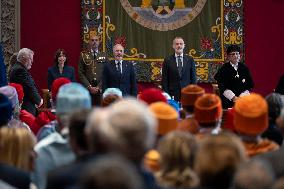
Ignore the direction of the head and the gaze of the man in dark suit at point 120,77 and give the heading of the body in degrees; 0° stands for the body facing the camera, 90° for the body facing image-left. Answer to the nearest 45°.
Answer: approximately 0°

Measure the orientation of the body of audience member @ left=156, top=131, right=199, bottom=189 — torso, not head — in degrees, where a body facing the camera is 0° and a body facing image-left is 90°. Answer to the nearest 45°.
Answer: approximately 180°

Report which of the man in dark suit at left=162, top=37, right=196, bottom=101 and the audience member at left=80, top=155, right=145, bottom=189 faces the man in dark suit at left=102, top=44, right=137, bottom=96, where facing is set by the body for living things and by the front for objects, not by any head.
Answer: the audience member

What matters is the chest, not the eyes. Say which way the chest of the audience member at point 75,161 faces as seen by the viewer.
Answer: away from the camera

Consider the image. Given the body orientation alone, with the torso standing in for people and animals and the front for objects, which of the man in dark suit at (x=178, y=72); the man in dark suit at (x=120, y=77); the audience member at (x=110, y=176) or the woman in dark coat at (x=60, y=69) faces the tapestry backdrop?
the audience member

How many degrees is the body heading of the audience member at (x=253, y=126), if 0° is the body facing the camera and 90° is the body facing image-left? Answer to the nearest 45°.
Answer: approximately 180°

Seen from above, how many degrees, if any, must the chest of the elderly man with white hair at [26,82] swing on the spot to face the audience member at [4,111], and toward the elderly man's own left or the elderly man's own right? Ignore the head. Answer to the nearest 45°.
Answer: approximately 90° to the elderly man's own right

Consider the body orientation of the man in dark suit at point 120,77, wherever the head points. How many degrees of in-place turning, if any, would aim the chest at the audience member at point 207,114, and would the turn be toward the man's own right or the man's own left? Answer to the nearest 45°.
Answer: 0° — they already face them

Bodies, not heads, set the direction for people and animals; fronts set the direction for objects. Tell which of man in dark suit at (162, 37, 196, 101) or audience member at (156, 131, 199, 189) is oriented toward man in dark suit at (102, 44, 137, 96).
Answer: the audience member

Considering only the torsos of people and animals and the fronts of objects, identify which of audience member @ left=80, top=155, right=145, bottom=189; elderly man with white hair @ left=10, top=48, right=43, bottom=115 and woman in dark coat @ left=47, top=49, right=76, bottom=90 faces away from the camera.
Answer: the audience member

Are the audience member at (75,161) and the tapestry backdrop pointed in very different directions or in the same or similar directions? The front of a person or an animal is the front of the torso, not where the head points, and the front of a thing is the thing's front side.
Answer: very different directions

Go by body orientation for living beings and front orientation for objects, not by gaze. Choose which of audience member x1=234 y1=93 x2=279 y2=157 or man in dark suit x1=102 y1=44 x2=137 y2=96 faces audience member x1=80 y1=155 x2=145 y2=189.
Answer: the man in dark suit

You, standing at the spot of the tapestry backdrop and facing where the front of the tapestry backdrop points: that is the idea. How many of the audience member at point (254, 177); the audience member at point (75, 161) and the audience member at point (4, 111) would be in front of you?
3
